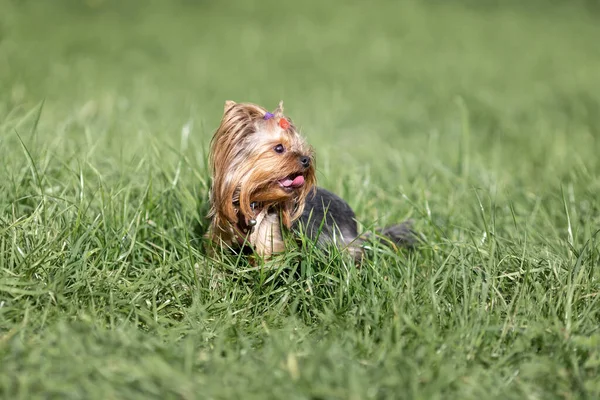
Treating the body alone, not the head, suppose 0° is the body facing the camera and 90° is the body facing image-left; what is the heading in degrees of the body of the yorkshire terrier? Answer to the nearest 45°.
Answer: approximately 45°
